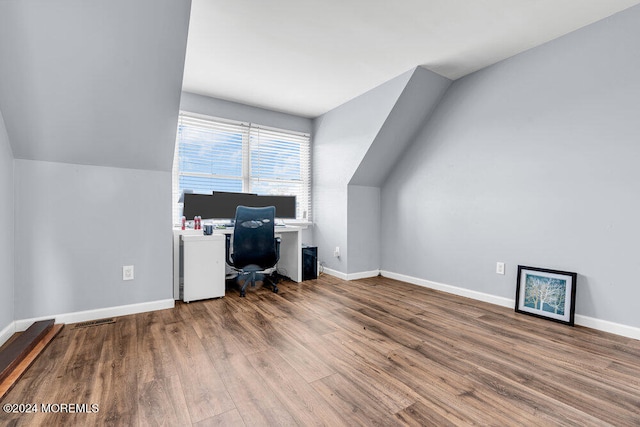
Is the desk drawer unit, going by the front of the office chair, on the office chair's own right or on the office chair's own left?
on the office chair's own left

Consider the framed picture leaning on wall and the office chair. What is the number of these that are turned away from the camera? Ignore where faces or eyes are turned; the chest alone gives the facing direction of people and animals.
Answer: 1

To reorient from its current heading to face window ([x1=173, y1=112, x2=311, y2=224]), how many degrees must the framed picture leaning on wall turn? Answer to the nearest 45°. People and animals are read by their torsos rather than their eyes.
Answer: approximately 45° to its right

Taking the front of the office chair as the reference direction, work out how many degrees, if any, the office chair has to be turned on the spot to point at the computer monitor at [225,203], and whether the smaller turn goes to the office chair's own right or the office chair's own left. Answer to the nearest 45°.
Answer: approximately 45° to the office chair's own left

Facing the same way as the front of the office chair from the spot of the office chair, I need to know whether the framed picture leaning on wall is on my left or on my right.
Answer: on my right

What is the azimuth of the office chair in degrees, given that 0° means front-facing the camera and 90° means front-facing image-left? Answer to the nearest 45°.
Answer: approximately 180°

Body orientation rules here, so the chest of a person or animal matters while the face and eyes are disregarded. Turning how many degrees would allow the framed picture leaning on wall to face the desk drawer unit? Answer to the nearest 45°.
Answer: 0° — it already faces it

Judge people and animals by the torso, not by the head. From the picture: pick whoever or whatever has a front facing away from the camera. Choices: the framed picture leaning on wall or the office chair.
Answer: the office chair

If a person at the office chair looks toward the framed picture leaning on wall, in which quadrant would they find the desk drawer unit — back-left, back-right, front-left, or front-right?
back-right

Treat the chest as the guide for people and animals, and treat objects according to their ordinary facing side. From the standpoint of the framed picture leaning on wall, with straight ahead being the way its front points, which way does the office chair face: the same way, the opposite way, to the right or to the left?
to the right

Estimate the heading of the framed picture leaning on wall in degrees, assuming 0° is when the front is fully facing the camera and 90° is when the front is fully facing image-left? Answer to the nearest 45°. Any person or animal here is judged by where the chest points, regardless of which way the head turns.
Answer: approximately 45°
